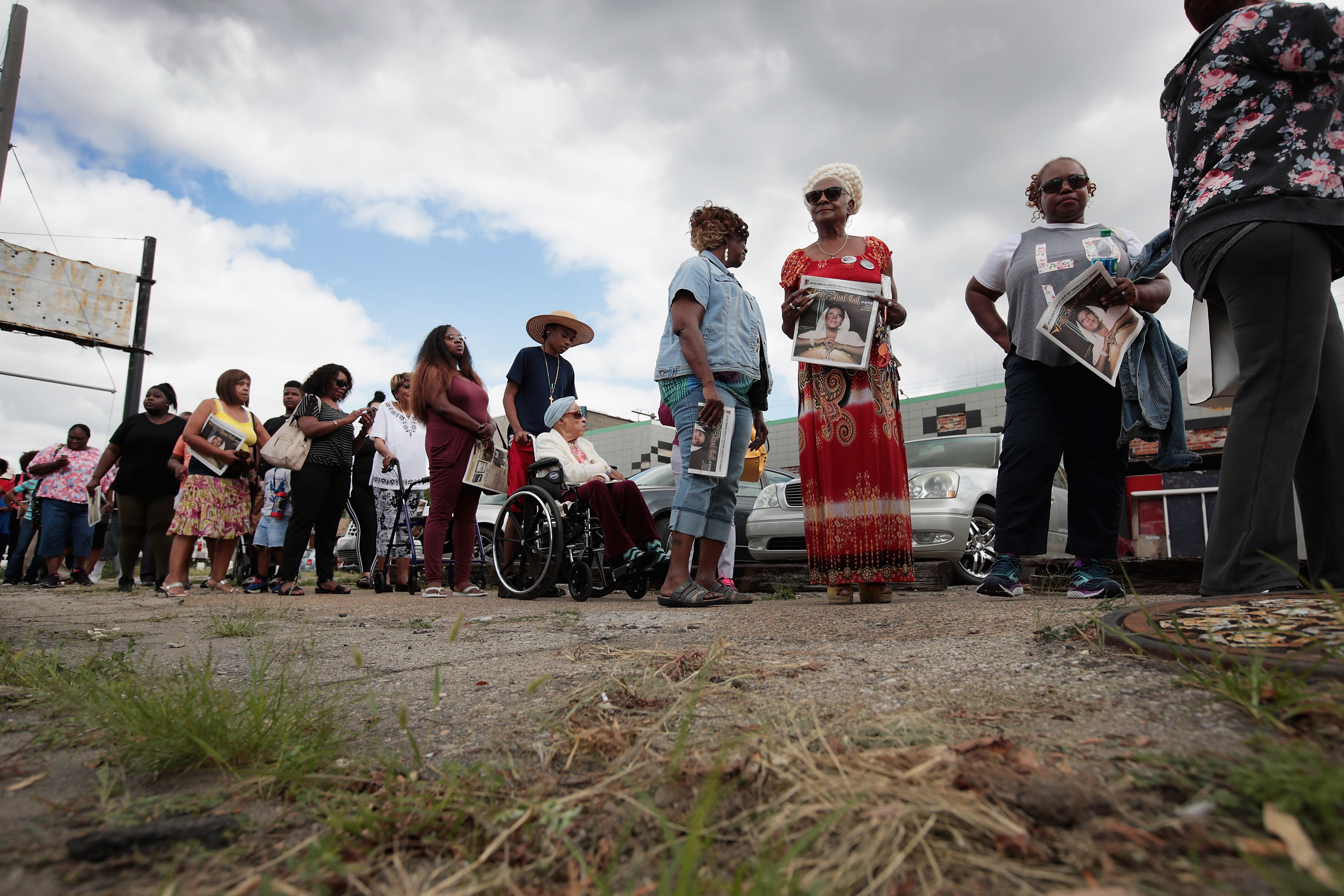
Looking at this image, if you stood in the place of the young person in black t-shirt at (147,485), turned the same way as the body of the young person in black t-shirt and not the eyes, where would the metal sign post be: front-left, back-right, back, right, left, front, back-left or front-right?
back

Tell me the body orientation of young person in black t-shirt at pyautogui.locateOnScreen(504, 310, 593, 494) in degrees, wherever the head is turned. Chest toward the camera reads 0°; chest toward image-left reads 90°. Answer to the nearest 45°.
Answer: approximately 315°

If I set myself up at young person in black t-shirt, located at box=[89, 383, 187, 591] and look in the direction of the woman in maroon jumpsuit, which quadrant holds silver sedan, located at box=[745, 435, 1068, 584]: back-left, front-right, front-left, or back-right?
front-left

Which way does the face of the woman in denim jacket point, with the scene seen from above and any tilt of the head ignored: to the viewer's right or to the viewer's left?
to the viewer's right

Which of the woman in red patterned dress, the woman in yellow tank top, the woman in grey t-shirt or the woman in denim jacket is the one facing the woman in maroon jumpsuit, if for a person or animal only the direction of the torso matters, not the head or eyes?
the woman in yellow tank top

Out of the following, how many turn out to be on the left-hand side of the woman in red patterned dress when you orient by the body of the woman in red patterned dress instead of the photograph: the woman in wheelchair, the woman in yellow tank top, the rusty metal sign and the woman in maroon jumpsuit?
0

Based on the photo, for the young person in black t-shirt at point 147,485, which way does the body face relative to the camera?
toward the camera

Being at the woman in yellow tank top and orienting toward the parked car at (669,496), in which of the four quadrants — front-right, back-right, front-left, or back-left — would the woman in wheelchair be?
front-right

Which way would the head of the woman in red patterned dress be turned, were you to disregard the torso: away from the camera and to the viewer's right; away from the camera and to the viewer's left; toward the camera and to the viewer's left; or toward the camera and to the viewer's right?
toward the camera and to the viewer's left

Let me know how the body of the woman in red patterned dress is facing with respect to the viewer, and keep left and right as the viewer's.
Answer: facing the viewer

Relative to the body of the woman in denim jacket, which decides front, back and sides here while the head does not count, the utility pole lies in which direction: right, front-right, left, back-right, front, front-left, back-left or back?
back

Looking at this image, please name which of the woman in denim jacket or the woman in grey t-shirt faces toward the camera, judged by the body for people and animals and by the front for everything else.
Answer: the woman in grey t-shirt

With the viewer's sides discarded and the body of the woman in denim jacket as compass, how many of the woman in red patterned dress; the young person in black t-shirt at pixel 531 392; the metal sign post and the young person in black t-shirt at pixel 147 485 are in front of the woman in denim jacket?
1

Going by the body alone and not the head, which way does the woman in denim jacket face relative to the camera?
to the viewer's right

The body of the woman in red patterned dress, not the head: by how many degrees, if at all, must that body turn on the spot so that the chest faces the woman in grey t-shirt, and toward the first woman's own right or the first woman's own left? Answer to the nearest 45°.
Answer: approximately 90° to the first woman's own left

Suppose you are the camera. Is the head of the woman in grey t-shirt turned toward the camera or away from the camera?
toward the camera

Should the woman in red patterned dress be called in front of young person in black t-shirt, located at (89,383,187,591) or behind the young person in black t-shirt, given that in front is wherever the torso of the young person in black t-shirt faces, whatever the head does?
in front
